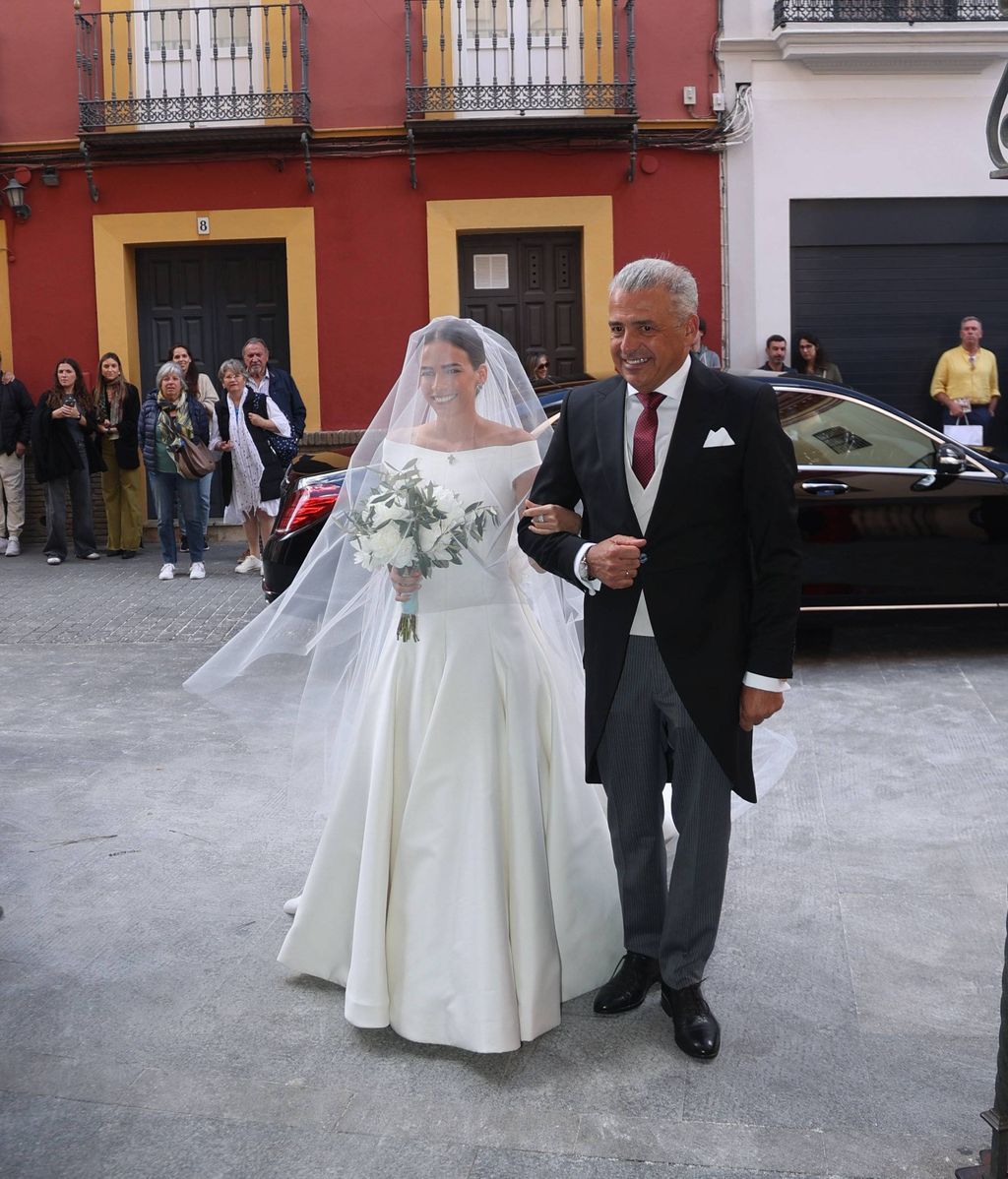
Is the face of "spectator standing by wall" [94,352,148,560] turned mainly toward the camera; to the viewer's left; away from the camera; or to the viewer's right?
toward the camera

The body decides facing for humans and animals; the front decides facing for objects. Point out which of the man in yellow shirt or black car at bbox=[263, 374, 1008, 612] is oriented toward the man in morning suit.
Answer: the man in yellow shirt

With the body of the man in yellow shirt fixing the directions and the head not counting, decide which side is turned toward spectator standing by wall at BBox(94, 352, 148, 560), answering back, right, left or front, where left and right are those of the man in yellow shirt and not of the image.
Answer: right

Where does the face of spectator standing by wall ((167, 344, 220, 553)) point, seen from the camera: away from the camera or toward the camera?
toward the camera

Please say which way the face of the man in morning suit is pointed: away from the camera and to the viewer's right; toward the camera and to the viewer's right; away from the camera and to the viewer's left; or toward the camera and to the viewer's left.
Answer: toward the camera and to the viewer's left

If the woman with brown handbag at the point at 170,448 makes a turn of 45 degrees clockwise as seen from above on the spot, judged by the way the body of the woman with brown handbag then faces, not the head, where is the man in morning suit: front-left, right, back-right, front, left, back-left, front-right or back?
front-left

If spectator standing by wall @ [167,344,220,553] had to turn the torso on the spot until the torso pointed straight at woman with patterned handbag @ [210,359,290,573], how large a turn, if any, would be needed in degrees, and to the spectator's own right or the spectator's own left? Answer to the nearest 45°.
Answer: approximately 45° to the spectator's own left

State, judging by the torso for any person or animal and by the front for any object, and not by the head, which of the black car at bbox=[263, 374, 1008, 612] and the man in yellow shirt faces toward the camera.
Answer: the man in yellow shirt

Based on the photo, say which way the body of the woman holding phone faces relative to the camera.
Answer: toward the camera

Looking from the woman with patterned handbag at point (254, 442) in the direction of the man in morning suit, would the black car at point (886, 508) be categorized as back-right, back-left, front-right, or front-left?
front-left

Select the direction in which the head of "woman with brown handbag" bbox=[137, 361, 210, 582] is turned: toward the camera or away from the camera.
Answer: toward the camera

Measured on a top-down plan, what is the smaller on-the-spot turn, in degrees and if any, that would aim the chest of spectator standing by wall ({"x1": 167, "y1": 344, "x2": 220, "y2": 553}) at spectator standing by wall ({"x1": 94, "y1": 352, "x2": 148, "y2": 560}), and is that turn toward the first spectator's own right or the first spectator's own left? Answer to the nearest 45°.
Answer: approximately 135° to the first spectator's own right

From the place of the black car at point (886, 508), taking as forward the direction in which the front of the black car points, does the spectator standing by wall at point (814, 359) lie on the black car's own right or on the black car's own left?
on the black car's own left

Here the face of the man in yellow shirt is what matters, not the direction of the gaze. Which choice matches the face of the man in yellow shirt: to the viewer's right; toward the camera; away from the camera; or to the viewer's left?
toward the camera

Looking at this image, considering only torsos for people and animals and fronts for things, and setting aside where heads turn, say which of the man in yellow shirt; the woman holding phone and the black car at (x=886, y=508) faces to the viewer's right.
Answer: the black car

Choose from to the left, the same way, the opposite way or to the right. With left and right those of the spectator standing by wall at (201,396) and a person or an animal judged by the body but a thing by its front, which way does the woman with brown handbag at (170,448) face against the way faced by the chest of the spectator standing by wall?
the same way

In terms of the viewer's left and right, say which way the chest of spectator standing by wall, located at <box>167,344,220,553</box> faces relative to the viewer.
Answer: facing the viewer

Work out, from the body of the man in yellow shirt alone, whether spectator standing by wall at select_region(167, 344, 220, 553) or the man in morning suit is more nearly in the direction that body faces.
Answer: the man in morning suit
